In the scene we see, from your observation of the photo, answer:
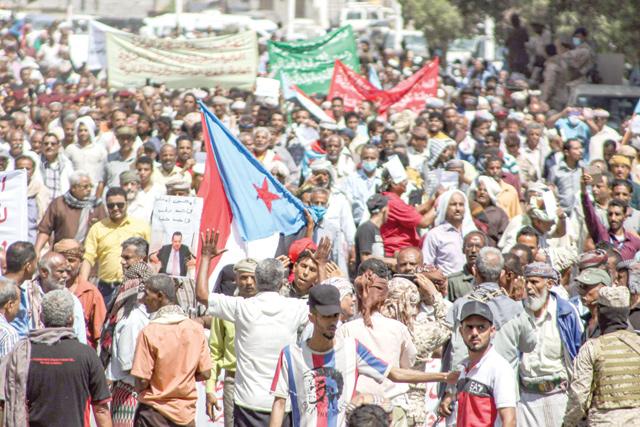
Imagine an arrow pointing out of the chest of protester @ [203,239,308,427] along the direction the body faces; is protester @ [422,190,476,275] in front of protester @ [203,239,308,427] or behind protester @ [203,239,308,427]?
in front

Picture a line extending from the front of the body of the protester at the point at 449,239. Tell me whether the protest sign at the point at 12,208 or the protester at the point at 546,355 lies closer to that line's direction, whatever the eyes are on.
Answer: the protester

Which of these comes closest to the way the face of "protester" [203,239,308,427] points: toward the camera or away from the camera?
away from the camera

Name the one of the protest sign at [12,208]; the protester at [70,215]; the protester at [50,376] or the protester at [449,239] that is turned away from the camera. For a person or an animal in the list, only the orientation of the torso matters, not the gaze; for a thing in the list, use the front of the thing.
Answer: the protester at [50,376]

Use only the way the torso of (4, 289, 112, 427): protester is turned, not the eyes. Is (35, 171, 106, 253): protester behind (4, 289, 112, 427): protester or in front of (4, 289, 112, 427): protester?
in front

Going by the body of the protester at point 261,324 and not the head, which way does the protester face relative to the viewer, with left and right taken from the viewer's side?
facing away from the viewer

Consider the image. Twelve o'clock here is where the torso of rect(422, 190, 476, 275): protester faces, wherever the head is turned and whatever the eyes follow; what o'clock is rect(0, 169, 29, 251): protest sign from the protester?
The protest sign is roughly at 4 o'clock from the protester.

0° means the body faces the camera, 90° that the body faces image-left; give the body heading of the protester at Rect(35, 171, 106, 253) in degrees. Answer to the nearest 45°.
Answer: approximately 315°
